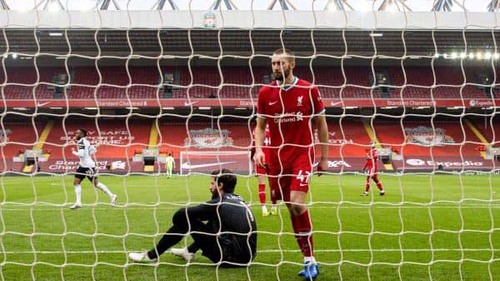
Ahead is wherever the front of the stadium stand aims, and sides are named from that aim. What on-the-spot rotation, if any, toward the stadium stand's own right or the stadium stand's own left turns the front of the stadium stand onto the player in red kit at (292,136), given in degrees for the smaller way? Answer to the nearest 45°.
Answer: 0° — it already faces them

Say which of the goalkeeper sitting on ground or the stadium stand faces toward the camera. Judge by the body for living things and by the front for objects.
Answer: the stadium stand

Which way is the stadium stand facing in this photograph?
toward the camera

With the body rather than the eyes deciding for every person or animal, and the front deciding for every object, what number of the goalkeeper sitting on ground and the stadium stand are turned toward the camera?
1

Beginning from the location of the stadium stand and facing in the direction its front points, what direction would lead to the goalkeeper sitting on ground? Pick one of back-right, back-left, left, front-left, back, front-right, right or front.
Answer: front

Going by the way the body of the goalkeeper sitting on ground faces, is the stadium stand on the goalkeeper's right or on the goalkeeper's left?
on the goalkeeper's right
